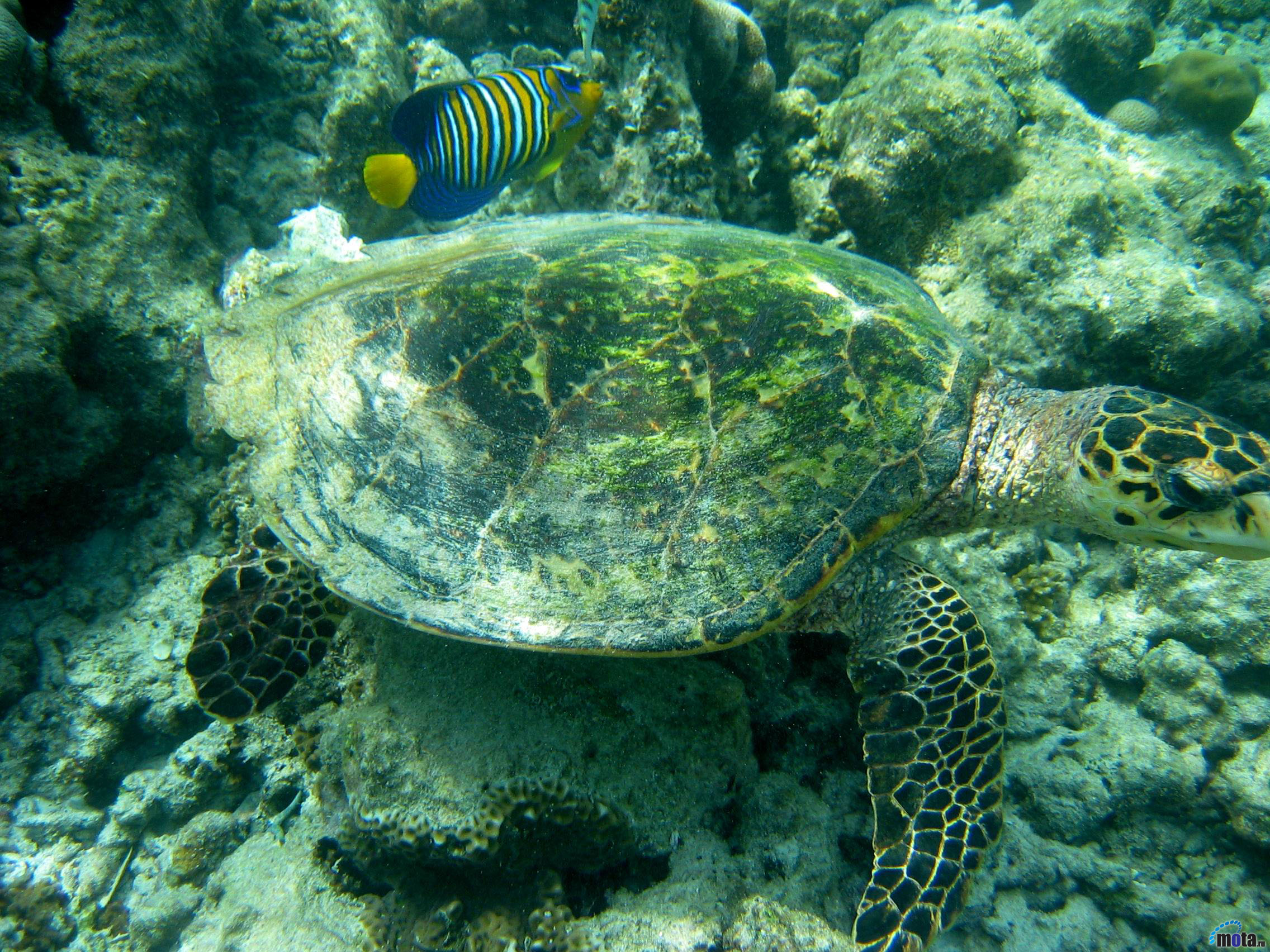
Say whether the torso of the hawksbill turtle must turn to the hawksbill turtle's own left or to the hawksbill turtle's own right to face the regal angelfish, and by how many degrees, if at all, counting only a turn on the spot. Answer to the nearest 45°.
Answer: approximately 135° to the hawksbill turtle's own left

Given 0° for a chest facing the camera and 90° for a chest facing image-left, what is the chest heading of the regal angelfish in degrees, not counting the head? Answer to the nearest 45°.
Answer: approximately 270°

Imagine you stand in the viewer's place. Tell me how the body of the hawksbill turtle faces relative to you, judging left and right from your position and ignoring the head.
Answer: facing to the right of the viewer

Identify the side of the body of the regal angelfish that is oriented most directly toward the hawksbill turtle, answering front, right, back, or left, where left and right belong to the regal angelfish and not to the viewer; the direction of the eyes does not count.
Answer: right

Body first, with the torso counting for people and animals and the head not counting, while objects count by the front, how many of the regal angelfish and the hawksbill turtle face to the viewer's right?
2
